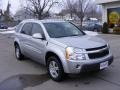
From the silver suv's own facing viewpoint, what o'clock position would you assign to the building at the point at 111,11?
The building is roughly at 8 o'clock from the silver suv.

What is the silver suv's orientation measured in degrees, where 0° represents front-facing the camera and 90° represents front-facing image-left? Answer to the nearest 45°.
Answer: approximately 315°
